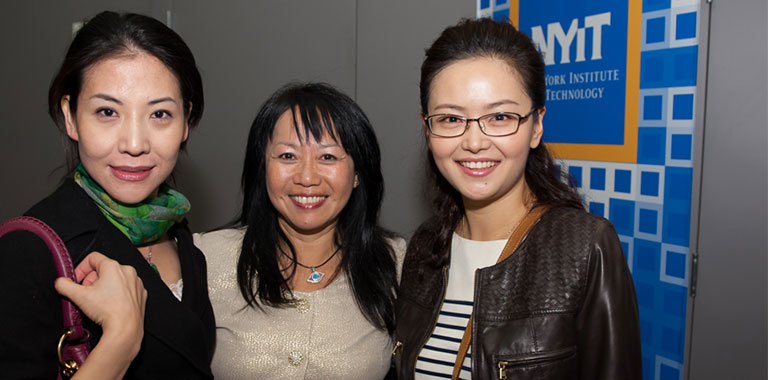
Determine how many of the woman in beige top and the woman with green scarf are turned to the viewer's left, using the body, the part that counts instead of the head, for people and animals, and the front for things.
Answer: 0

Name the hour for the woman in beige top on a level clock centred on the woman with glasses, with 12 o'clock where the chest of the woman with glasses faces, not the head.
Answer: The woman in beige top is roughly at 2 o'clock from the woman with glasses.

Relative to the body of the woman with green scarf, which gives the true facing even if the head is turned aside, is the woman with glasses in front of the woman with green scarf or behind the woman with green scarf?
in front

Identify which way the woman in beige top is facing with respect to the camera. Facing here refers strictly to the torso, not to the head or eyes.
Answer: toward the camera

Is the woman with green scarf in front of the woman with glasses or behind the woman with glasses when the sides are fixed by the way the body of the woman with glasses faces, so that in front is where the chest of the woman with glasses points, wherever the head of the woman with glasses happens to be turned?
in front

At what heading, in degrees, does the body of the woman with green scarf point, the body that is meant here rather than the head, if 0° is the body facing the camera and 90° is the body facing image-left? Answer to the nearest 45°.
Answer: approximately 315°

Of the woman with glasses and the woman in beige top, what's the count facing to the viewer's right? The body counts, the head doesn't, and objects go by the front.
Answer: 0

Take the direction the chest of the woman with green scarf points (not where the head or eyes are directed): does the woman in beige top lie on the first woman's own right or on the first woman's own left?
on the first woman's own left
